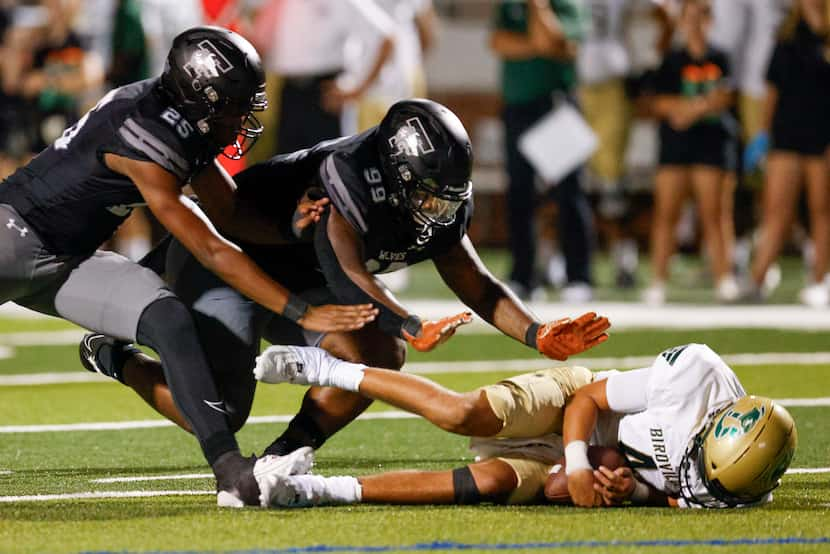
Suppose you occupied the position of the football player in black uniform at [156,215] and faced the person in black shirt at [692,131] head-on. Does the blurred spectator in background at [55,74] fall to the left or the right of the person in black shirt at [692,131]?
left

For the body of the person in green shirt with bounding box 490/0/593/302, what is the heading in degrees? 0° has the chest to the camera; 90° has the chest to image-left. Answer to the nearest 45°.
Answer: approximately 0°

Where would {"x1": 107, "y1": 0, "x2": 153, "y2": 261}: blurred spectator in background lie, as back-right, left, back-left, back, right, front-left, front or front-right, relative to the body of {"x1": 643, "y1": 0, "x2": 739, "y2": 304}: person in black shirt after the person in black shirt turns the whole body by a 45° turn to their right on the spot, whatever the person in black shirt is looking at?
front-right

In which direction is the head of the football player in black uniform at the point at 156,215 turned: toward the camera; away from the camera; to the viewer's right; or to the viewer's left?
to the viewer's right

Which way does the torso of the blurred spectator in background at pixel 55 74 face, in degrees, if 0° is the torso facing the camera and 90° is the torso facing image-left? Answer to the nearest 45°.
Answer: approximately 0°

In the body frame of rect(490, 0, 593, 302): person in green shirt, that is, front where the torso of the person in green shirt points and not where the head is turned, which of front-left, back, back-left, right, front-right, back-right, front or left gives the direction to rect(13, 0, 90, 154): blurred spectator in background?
right

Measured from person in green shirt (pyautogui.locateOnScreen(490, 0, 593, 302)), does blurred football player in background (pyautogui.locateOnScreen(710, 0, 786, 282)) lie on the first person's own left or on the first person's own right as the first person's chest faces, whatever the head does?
on the first person's own left
